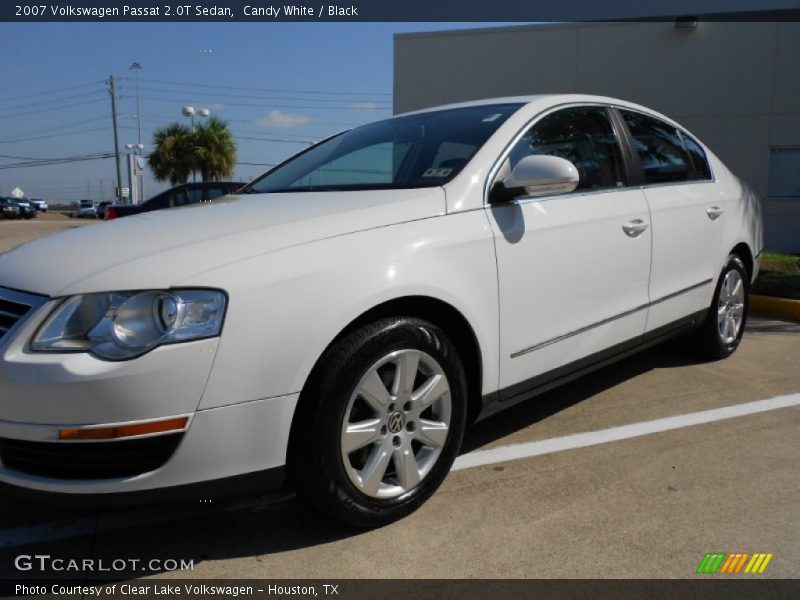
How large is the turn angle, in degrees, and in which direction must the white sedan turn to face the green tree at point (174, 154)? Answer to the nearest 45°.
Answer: approximately 135° to its right

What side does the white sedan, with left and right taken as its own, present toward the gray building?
back

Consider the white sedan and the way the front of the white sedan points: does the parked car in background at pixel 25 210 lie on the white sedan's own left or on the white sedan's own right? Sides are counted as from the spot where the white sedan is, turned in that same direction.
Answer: on the white sedan's own right

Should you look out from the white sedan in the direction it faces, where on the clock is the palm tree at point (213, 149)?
The palm tree is roughly at 4 o'clock from the white sedan.

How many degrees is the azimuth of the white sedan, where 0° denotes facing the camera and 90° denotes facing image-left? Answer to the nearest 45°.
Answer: approximately 45°

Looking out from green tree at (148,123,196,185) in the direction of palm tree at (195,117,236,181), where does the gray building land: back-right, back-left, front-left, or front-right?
front-right

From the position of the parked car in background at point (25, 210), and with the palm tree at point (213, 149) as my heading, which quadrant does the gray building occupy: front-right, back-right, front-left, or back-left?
front-right
